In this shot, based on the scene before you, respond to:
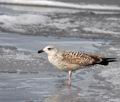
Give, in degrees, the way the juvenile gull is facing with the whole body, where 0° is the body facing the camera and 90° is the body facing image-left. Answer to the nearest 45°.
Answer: approximately 90°
